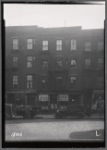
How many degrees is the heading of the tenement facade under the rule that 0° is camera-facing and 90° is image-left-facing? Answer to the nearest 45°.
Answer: approximately 0°
